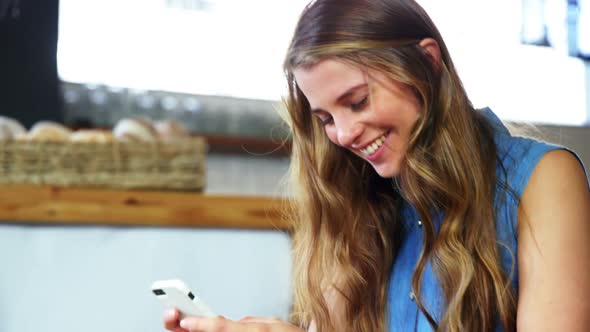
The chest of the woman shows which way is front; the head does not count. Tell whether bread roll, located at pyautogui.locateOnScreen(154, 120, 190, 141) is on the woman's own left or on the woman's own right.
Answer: on the woman's own right

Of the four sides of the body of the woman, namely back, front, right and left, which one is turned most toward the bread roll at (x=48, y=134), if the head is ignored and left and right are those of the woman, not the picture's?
right

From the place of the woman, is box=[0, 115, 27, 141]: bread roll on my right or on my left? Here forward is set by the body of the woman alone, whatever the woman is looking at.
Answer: on my right

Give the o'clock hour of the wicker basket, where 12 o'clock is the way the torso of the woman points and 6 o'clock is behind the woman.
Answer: The wicker basket is roughly at 3 o'clock from the woman.

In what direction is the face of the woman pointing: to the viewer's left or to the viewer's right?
to the viewer's left

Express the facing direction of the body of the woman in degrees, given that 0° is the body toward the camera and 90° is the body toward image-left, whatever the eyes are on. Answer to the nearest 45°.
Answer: approximately 45°
